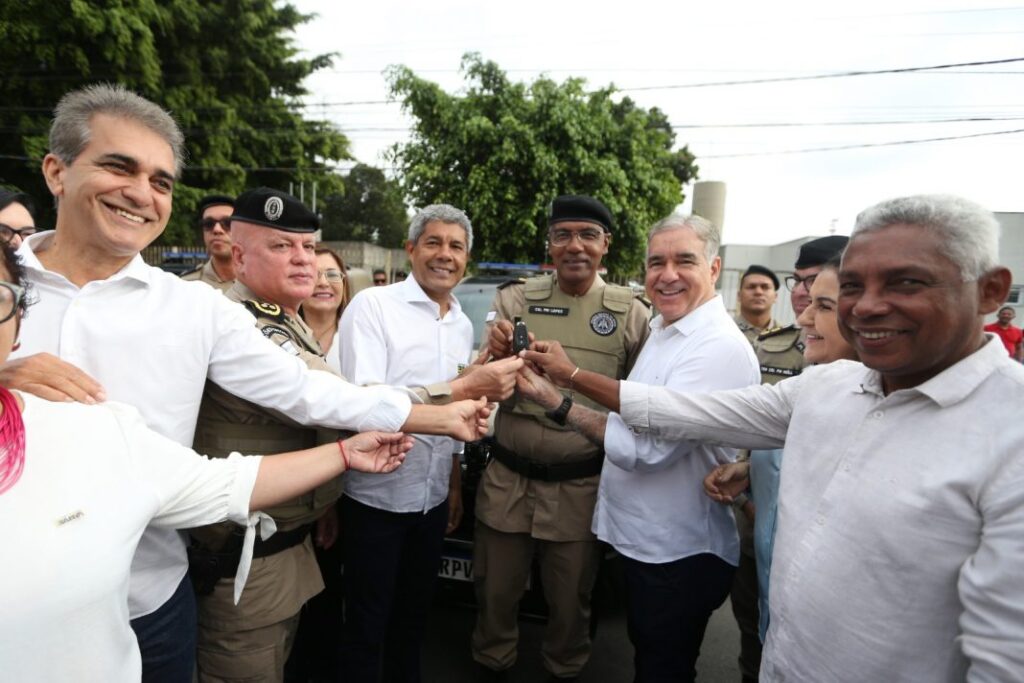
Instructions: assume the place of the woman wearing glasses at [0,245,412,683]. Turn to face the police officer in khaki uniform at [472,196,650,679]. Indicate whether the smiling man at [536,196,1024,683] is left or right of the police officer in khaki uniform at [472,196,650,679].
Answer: right

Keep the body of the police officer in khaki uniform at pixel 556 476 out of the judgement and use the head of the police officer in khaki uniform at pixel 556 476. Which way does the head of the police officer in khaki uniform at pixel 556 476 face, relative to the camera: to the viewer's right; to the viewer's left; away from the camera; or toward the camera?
toward the camera

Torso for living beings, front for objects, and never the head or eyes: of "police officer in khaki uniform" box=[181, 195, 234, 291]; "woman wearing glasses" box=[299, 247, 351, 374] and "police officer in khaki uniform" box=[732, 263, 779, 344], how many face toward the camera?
3

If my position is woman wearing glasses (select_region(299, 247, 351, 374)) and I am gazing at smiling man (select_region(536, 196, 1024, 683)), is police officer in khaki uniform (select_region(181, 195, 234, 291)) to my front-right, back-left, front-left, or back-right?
back-right

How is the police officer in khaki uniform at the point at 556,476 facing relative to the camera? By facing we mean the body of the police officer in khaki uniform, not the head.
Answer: toward the camera

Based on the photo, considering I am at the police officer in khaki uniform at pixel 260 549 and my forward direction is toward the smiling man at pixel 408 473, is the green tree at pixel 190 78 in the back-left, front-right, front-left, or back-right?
front-left

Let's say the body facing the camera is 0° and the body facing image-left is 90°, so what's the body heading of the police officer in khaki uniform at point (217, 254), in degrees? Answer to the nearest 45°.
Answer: approximately 0°

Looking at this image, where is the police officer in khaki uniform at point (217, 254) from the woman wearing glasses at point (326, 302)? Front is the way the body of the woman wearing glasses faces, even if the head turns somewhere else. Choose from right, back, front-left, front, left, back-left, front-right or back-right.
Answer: back-right

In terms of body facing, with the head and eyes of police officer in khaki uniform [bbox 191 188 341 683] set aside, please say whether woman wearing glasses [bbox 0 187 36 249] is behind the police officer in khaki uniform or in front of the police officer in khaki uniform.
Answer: behind

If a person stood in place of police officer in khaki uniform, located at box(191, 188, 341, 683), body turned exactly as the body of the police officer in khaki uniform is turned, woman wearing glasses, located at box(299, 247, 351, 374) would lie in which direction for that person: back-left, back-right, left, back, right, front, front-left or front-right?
back-left

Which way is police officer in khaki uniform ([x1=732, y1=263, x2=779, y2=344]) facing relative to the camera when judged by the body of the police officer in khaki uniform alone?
toward the camera

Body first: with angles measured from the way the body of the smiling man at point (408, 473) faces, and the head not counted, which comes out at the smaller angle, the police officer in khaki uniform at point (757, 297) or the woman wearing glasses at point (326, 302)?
the police officer in khaki uniform

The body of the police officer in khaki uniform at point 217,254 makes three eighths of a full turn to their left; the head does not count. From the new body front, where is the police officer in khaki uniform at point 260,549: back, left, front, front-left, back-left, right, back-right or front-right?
back-right

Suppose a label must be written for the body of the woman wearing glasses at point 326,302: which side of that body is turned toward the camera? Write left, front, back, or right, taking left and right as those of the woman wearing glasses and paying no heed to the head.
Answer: front

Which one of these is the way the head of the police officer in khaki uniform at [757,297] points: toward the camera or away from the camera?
toward the camera

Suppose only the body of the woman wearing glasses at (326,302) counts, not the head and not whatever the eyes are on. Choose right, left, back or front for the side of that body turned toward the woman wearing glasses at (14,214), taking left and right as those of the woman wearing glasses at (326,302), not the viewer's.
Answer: right

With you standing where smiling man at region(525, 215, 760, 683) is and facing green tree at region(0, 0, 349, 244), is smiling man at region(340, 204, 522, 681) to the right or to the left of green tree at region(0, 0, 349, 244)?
left
